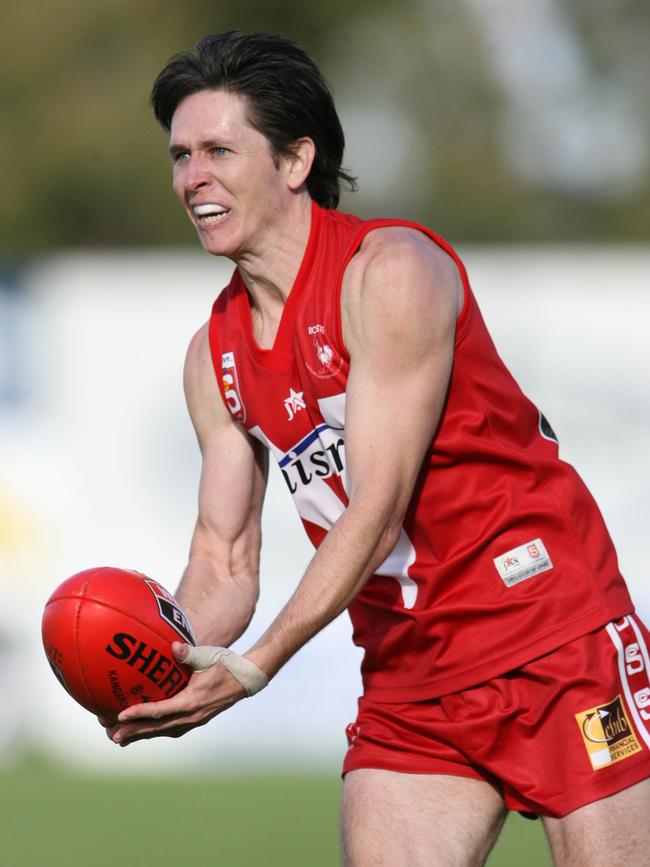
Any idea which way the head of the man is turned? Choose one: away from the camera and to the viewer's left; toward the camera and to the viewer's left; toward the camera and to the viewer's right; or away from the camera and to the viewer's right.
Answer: toward the camera and to the viewer's left
